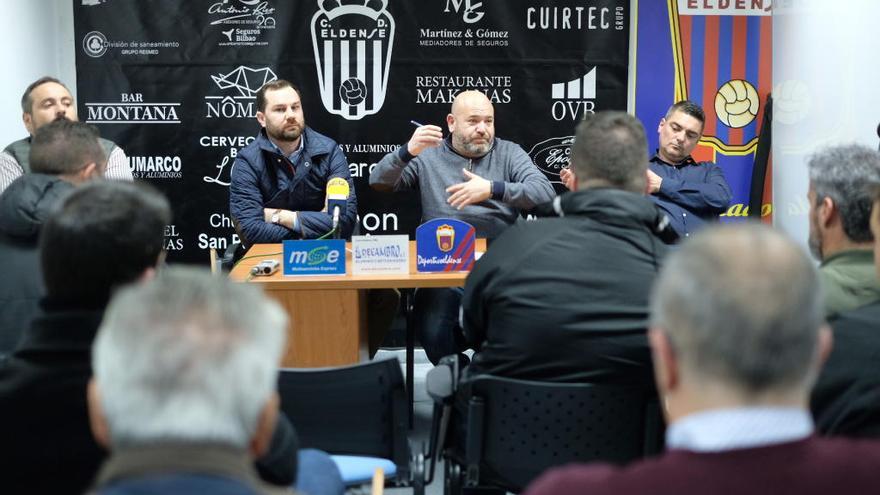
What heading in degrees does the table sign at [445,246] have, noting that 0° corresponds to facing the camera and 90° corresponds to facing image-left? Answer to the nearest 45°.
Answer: approximately 0°

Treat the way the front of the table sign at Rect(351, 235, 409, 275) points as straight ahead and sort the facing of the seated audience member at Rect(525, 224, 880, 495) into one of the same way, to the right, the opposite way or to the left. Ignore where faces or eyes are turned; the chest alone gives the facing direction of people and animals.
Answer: the opposite way

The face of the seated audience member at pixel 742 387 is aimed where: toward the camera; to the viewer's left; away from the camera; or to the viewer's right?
away from the camera

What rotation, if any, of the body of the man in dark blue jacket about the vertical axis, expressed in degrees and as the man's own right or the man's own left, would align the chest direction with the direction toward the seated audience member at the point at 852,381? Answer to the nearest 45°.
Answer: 0° — they already face them

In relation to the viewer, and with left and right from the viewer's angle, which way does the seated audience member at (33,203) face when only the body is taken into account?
facing away from the viewer and to the right of the viewer

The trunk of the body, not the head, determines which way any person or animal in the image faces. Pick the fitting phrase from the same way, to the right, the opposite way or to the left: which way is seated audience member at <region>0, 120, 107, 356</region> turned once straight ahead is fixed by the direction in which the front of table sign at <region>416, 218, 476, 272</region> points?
the opposite way

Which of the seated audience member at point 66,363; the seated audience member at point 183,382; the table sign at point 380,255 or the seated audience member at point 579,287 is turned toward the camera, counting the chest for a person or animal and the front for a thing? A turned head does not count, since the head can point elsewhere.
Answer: the table sign

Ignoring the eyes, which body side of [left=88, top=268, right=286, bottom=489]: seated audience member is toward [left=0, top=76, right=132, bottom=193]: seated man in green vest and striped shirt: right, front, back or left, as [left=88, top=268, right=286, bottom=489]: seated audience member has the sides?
front

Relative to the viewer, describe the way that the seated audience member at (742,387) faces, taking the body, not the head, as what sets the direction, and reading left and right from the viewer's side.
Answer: facing away from the viewer

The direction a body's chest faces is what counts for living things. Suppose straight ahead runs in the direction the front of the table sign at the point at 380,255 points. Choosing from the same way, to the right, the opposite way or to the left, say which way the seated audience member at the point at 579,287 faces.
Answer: the opposite way

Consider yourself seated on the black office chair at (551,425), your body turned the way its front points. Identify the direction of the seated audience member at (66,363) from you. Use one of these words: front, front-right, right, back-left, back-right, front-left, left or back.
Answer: back-left

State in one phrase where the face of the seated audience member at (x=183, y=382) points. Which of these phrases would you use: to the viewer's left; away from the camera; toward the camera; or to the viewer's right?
away from the camera

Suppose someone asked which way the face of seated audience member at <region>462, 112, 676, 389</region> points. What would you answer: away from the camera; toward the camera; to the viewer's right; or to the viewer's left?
away from the camera

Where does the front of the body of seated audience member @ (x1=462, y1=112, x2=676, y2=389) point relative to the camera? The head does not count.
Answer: away from the camera

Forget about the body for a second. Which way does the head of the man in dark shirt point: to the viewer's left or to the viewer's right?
to the viewer's left

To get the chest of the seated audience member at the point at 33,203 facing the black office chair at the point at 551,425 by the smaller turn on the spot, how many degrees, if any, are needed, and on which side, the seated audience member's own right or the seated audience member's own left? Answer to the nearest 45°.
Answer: approximately 90° to the seated audience member's own right

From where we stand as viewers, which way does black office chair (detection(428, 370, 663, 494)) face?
facing away from the viewer

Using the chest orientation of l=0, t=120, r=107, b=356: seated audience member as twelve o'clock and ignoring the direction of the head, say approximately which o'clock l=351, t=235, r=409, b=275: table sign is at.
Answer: The table sign is roughly at 1 o'clock from the seated audience member.
